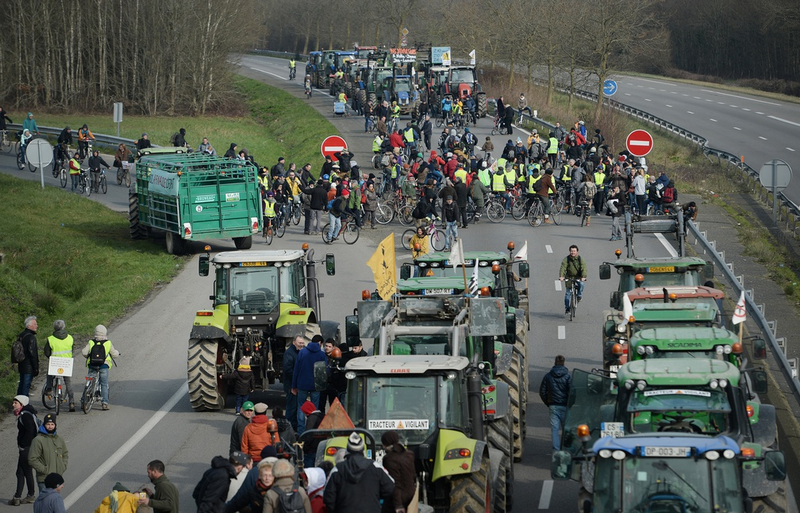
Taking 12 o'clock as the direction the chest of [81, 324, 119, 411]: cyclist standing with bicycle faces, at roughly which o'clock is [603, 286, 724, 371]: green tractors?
The green tractors is roughly at 4 o'clock from the cyclist standing with bicycle.

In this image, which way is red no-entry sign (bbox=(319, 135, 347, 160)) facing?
toward the camera

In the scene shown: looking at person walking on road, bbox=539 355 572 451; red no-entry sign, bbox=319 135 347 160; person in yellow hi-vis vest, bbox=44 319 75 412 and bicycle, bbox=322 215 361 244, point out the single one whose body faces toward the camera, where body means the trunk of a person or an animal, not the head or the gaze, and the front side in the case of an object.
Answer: the red no-entry sign

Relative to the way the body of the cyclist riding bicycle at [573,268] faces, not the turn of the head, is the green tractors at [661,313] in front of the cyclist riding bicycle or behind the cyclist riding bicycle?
in front

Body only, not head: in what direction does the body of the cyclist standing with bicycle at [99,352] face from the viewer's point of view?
away from the camera

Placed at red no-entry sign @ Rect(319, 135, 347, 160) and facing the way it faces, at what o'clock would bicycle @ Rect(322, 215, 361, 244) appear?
The bicycle is roughly at 12 o'clock from the red no-entry sign.

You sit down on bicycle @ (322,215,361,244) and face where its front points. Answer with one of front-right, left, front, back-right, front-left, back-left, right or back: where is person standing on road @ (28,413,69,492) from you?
right

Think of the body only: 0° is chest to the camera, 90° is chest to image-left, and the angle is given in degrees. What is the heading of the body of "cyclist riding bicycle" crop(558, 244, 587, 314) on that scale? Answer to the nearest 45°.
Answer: approximately 0°

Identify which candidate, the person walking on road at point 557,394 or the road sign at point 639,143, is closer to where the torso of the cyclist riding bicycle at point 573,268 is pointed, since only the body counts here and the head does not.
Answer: the person walking on road

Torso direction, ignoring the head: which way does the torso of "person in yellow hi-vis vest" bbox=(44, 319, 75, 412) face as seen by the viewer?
away from the camera

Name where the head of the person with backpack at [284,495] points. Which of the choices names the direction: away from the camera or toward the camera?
away from the camera

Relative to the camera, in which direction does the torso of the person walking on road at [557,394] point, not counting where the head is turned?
away from the camera
